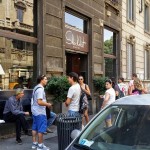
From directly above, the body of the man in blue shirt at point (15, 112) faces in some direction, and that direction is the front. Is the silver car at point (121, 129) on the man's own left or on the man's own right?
on the man's own right

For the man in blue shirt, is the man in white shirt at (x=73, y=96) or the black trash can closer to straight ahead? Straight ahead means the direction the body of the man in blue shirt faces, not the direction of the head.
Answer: the man in white shirt

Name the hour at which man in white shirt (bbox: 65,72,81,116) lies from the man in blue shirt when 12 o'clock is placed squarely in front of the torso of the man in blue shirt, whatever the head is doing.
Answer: The man in white shirt is roughly at 1 o'clock from the man in blue shirt.

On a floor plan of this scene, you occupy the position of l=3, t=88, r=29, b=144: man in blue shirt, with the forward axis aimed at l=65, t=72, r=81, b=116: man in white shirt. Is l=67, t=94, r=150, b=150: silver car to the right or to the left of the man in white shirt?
right

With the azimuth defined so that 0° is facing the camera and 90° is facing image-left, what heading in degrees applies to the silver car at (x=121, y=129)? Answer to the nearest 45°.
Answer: approximately 45°

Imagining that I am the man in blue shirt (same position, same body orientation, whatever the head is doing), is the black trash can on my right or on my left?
on my right

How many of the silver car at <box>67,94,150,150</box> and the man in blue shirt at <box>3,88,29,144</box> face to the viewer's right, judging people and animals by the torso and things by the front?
1

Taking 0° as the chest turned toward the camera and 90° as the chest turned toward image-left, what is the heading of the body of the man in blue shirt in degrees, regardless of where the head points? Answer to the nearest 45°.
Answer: approximately 270°
